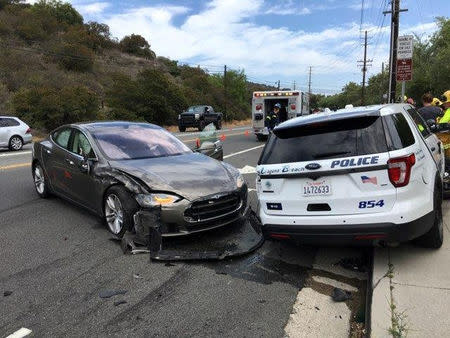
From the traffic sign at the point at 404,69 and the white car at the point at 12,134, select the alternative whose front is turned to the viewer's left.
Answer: the white car

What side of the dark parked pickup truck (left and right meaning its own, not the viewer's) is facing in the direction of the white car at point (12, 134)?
front

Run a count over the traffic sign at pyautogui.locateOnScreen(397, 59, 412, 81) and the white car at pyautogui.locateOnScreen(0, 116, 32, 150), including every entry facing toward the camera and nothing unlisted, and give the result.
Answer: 1

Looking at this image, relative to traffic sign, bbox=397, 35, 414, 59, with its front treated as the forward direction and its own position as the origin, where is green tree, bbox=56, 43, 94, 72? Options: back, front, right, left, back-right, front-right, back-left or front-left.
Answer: back-right

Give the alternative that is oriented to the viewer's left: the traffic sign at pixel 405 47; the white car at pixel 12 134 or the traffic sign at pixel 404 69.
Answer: the white car

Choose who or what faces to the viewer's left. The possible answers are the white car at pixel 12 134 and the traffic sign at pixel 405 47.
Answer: the white car

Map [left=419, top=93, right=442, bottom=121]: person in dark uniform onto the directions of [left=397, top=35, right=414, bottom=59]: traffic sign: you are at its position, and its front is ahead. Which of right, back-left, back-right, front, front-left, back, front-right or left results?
front

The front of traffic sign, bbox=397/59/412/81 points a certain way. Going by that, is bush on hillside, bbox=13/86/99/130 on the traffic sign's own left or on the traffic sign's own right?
on the traffic sign's own right

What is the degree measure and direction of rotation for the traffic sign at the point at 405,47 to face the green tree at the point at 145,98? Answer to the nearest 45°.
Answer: approximately 135° to its right

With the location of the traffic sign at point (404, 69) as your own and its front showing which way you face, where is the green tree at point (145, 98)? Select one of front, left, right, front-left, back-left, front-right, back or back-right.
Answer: back-right

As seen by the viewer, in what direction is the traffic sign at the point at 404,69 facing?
toward the camera

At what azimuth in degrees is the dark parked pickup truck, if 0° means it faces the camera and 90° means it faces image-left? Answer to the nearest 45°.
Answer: approximately 45°

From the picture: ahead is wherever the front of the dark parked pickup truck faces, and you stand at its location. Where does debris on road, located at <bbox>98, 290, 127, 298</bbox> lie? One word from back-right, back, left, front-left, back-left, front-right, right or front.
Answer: front-left

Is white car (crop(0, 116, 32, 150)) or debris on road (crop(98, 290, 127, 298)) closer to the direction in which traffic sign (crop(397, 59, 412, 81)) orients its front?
the debris on road

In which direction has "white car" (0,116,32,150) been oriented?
to the viewer's left

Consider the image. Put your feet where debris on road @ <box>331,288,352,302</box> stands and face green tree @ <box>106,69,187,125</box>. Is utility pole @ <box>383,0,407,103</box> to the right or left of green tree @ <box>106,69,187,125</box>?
right

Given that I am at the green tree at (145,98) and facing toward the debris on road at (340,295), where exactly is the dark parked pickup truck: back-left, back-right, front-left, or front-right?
front-left
